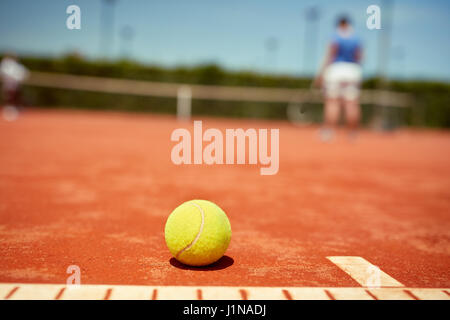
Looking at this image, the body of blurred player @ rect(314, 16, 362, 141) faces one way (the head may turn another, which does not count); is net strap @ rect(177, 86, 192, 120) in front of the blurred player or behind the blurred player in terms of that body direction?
in front

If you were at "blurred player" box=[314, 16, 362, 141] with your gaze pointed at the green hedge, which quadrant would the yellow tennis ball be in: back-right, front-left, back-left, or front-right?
back-left

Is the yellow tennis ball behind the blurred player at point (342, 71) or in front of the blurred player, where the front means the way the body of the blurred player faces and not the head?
behind

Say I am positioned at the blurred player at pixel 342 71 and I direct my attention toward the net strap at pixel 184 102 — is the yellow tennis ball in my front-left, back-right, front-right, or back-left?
back-left

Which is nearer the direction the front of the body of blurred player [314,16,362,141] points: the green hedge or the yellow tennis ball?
the green hedge

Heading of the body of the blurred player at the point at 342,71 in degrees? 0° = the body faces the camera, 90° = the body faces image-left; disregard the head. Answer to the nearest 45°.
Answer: approximately 180°
